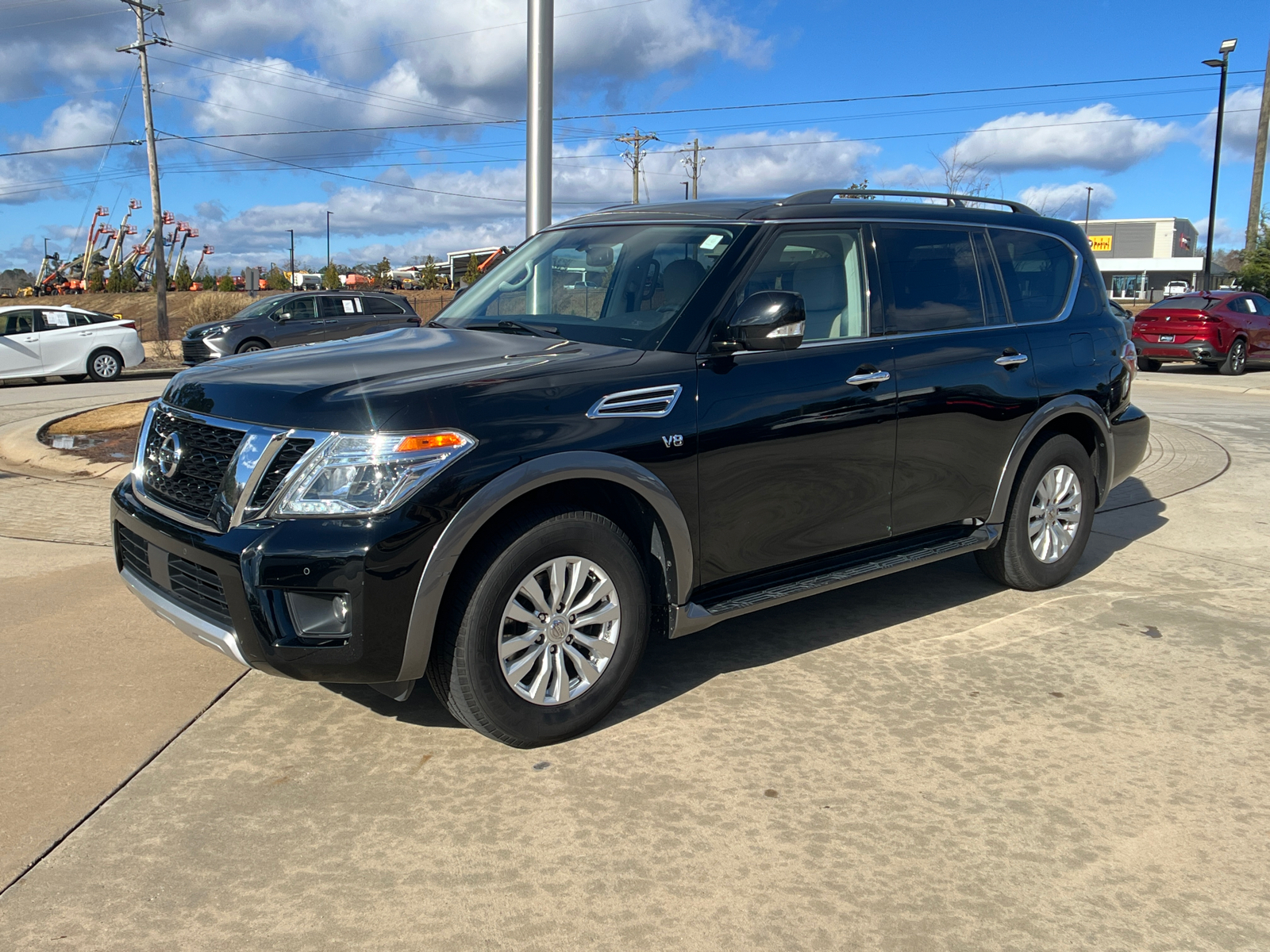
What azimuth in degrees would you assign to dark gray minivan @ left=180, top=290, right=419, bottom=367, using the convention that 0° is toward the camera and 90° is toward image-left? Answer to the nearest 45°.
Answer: approximately 45°

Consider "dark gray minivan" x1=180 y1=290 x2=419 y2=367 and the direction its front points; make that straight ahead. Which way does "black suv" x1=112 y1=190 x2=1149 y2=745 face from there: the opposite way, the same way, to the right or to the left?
the same way

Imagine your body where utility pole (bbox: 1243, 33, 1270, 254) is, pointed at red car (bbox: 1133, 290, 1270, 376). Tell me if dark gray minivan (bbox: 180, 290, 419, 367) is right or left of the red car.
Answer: right

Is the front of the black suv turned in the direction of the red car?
no

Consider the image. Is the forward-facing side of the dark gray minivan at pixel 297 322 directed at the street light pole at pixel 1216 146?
no

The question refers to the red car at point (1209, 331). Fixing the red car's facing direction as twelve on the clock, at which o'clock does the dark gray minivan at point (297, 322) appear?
The dark gray minivan is roughly at 7 o'clock from the red car.

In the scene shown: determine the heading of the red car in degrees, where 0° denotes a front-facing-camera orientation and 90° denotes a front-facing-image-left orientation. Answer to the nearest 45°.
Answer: approximately 225°

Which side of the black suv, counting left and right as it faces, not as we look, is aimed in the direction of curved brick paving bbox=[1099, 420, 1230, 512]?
back

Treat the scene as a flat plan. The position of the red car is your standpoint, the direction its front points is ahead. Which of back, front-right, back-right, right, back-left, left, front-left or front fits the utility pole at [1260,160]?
front-left

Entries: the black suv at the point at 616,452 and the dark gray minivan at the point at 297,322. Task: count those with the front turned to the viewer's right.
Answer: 0

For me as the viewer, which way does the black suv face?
facing the viewer and to the left of the viewer

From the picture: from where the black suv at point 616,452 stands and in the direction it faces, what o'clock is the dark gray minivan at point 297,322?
The dark gray minivan is roughly at 4 o'clock from the black suv.

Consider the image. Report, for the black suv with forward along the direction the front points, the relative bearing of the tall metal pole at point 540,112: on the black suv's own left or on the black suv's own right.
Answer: on the black suv's own right

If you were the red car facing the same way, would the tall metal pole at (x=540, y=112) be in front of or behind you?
behind

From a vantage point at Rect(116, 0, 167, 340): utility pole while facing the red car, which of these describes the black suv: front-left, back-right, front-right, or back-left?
front-right

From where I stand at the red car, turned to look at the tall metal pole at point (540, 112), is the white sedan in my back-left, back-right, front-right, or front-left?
front-right

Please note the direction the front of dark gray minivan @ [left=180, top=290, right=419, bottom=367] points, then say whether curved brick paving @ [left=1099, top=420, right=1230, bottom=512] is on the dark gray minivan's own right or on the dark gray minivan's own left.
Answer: on the dark gray minivan's own left

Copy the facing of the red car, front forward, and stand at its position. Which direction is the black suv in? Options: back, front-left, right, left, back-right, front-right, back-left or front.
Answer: back-right
